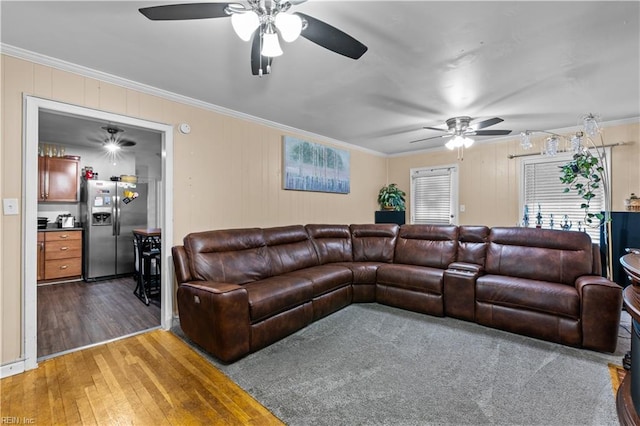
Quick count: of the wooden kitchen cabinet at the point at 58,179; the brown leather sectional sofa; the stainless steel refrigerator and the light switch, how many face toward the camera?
4

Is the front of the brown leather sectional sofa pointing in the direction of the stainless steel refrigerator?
no

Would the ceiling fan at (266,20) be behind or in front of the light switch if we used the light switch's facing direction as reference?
in front

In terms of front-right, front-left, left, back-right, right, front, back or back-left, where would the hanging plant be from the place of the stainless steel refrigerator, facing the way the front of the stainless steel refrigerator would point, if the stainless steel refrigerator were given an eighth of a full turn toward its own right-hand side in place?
left

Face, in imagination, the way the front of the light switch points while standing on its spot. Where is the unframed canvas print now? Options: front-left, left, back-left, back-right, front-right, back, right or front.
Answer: left

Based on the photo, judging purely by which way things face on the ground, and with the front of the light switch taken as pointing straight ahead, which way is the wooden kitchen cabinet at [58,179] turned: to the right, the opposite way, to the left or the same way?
the same way

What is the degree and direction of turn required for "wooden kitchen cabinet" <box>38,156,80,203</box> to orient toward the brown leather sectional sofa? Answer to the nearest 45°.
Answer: approximately 45° to its left

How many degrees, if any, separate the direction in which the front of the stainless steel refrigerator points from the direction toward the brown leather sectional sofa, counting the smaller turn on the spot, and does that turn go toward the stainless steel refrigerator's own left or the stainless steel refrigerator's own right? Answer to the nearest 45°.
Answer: approximately 45° to the stainless steel refrigerator's own left

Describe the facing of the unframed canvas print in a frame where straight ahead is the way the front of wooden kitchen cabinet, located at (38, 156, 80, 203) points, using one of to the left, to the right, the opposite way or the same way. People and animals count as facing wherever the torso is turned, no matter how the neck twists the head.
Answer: the same way

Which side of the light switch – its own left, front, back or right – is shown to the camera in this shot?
front

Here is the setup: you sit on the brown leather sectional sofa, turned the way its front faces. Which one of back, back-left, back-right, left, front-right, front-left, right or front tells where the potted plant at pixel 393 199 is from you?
back

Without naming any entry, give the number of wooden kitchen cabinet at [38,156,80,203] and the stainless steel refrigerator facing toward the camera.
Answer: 2

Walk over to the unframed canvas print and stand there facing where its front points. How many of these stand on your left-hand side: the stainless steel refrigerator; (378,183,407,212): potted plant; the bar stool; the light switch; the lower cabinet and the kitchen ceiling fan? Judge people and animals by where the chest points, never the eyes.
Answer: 1

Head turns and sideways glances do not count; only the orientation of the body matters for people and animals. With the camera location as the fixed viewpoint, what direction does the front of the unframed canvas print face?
facing the viewer and to the right of the viewer

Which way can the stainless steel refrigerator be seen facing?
toward the camera

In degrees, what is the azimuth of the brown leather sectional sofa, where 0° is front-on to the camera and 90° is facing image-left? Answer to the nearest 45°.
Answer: approximately 0°

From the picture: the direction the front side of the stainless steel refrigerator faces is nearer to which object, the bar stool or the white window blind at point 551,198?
the bar stool

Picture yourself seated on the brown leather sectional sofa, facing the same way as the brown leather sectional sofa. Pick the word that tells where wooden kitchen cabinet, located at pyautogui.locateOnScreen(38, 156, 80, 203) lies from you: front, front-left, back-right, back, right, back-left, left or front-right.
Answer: right

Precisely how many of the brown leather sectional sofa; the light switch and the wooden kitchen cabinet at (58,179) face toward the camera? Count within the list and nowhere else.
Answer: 3

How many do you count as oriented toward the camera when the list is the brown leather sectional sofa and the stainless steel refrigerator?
2
